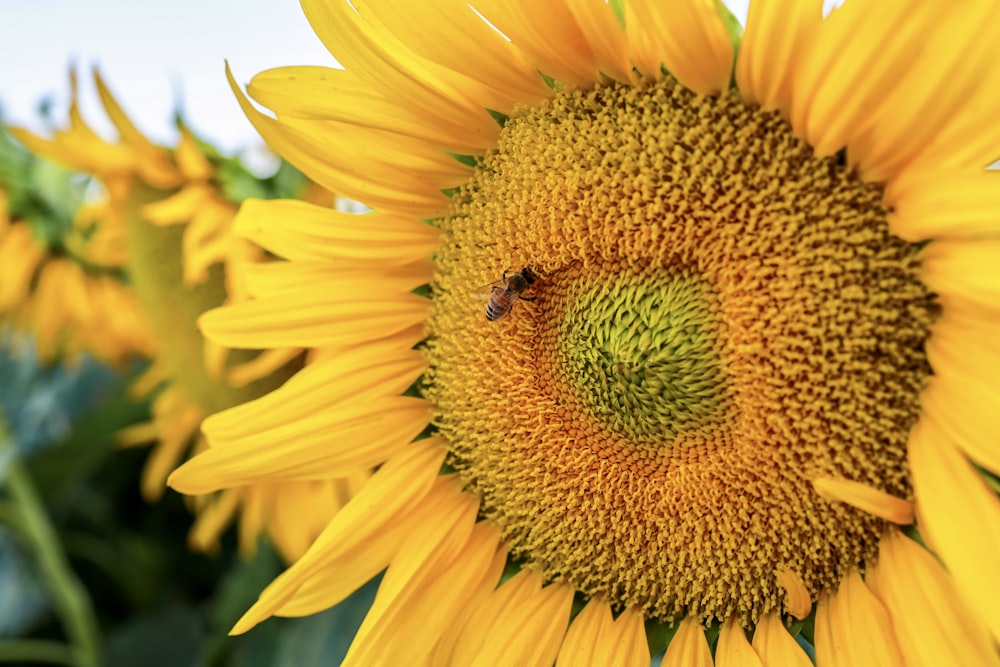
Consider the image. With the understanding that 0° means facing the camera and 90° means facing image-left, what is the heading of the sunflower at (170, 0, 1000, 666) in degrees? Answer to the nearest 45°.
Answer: approximately 0°

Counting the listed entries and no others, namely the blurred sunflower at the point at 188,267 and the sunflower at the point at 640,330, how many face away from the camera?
0

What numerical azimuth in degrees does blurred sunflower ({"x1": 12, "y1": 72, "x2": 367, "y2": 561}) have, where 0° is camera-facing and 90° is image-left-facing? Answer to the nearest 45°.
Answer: approximately 45°

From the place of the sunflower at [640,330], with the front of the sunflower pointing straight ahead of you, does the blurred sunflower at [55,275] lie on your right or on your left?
on your right
